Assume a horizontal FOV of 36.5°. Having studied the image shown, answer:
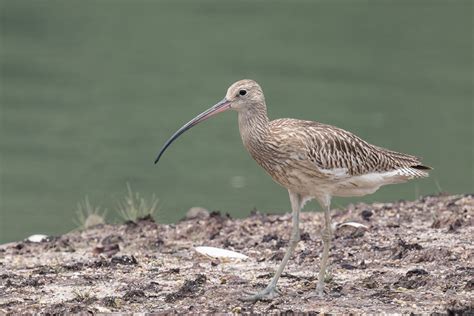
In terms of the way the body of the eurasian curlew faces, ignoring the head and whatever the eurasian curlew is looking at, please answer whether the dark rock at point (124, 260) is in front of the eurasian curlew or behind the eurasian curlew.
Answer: in front

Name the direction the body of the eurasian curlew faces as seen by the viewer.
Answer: to the viewer's left
